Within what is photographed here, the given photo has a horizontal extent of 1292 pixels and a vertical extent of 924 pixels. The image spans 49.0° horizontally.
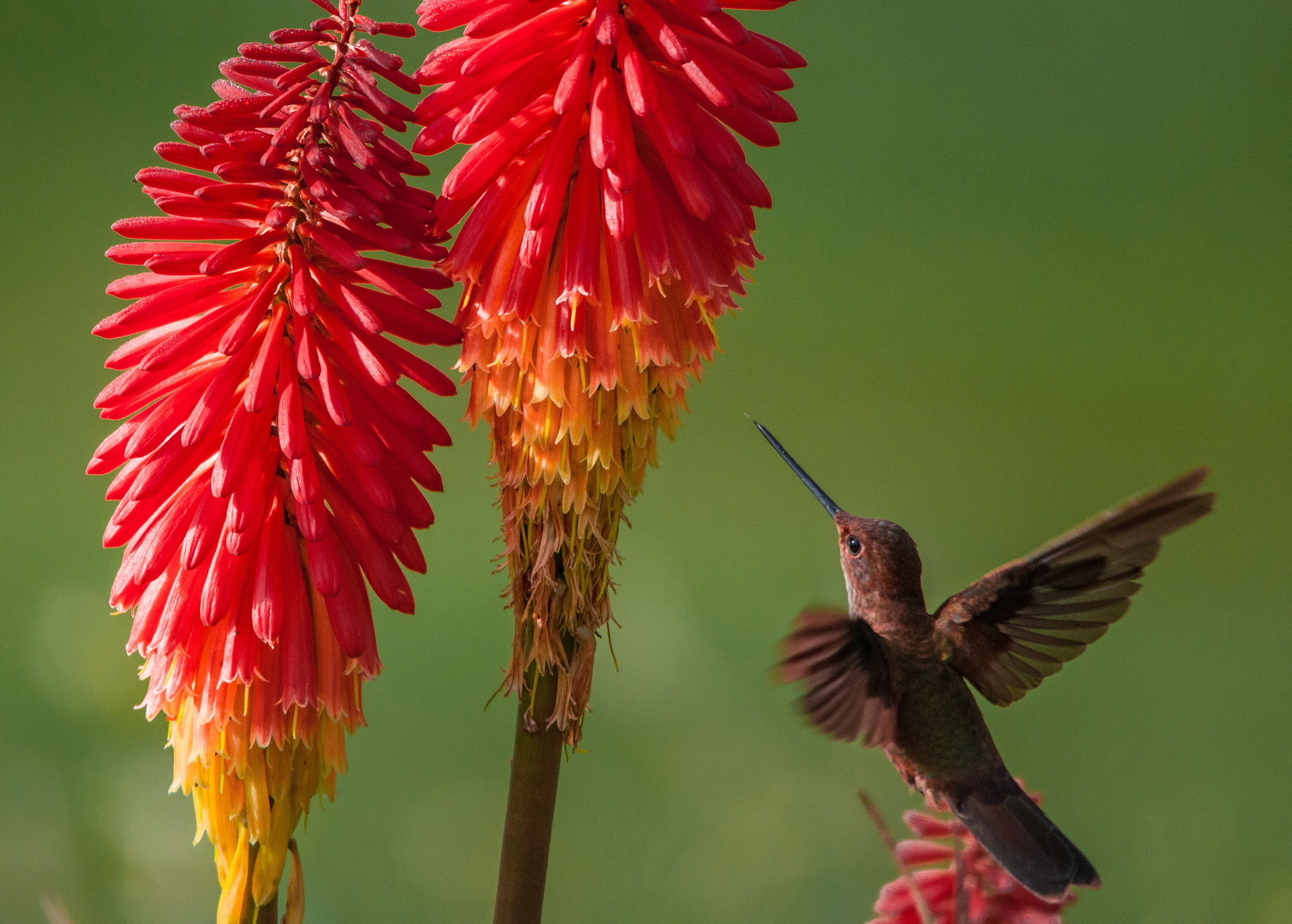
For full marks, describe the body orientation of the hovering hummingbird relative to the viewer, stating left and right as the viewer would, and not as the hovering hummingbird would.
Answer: facing away from the viewer and to the left of the viewer

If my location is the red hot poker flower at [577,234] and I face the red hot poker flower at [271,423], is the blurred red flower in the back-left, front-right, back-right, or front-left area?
back-right

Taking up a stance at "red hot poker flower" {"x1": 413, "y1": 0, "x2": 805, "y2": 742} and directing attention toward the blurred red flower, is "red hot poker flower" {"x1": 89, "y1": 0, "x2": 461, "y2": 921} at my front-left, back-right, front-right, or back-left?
back-left
